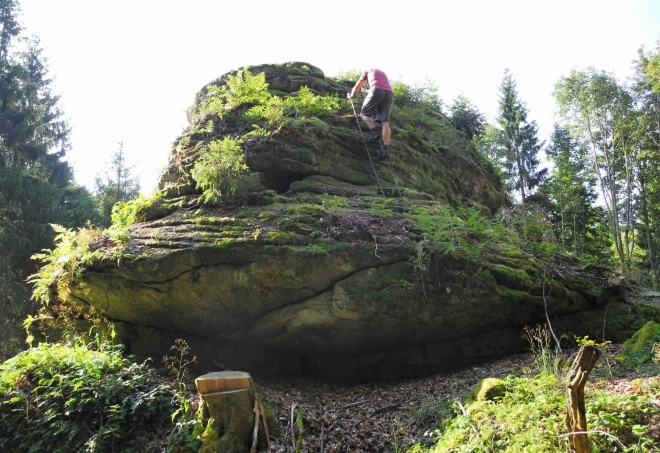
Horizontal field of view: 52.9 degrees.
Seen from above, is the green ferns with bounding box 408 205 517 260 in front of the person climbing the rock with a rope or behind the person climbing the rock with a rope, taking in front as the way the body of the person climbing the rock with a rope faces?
behind

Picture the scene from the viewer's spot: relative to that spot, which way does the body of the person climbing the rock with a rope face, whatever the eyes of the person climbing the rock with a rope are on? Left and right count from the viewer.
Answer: facing away from the viewer and to the left of the viewer

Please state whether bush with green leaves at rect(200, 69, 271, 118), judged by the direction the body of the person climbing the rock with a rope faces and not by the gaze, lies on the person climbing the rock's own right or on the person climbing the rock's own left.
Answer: on the person climbing the rock's own left

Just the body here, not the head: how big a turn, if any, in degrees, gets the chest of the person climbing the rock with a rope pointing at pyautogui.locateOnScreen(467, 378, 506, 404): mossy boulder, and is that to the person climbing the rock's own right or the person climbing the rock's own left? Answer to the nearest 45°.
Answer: approximately 135° to the person climbing the rock's own left

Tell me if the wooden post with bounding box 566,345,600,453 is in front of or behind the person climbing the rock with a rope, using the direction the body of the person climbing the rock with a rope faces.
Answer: behind

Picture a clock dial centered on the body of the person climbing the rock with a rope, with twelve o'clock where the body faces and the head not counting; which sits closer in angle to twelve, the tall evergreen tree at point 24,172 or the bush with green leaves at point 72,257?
the tall evergreen tree
